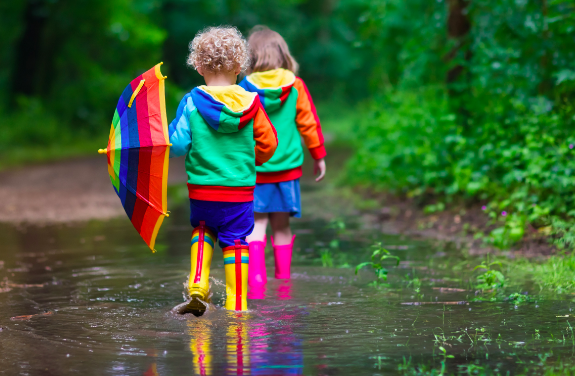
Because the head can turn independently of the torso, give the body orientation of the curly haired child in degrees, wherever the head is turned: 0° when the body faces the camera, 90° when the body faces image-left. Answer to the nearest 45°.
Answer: approximately 180°

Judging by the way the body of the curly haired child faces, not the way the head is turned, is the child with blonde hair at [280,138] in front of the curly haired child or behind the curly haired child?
in front

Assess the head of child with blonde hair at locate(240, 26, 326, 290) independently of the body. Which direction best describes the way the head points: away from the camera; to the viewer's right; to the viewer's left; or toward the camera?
away from the camera

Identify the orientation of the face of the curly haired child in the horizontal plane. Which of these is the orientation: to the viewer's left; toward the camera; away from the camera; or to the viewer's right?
away from the camera
